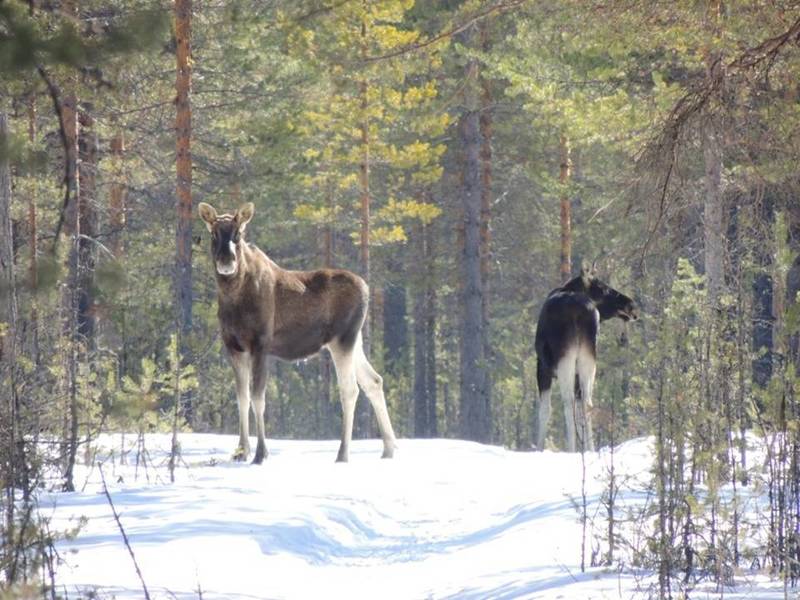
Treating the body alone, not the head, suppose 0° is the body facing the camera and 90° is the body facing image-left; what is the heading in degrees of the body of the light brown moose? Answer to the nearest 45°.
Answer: approximately 45°
